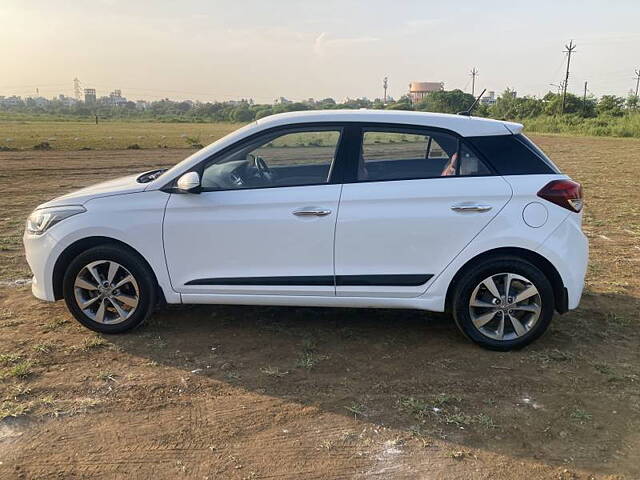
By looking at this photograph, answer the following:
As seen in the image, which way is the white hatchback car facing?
to the viewer's left

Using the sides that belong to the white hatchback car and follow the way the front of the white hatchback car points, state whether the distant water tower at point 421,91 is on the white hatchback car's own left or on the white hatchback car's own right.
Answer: on the white hatchback car's own right
